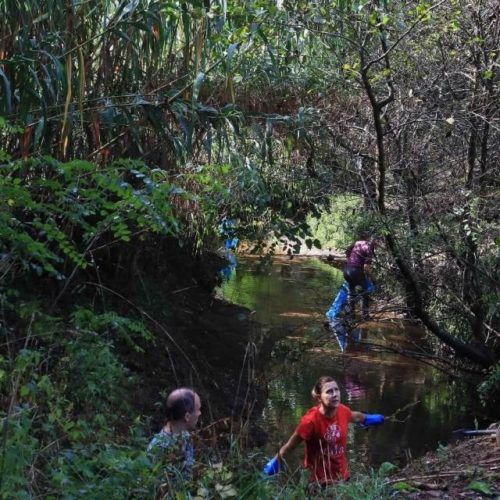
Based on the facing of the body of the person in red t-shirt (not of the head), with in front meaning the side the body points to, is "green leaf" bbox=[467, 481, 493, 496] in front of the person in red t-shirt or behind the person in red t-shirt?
in front

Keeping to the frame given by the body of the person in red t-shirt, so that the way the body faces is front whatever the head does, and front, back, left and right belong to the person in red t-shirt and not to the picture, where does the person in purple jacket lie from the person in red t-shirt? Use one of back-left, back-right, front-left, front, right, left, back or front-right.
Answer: back-left

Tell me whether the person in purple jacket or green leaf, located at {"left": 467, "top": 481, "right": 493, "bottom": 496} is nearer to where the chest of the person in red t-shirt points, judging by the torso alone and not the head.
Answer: the green leaf

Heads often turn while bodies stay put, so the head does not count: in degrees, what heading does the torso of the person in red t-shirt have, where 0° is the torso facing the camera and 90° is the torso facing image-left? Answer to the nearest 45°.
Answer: approximately 315°
